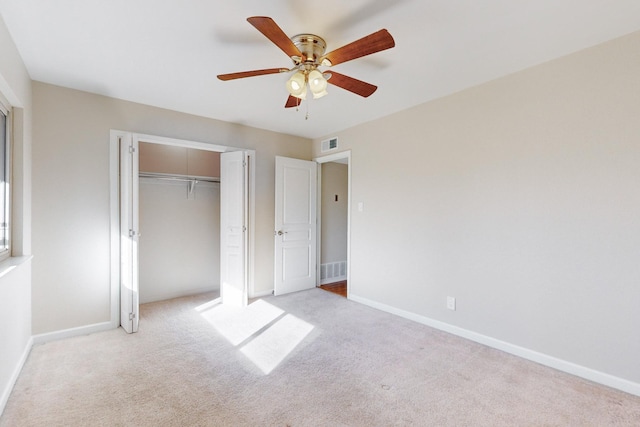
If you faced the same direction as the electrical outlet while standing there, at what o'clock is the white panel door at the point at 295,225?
The white panel door is roughly at 2 o'clock from the electrical outlet.

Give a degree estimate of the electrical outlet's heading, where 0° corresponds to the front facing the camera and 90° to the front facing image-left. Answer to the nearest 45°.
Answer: approximately 45°

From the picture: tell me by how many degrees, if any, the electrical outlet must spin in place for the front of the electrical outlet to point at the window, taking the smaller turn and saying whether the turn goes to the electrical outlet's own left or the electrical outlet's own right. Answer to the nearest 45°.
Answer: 0° — it already faces it

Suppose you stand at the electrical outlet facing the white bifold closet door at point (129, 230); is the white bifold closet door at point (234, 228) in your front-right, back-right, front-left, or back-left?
front-right

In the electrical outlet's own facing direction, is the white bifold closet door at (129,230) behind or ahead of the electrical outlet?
ahead

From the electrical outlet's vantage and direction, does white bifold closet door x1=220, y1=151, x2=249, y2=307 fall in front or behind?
in front

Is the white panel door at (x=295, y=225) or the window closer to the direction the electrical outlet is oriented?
the window
